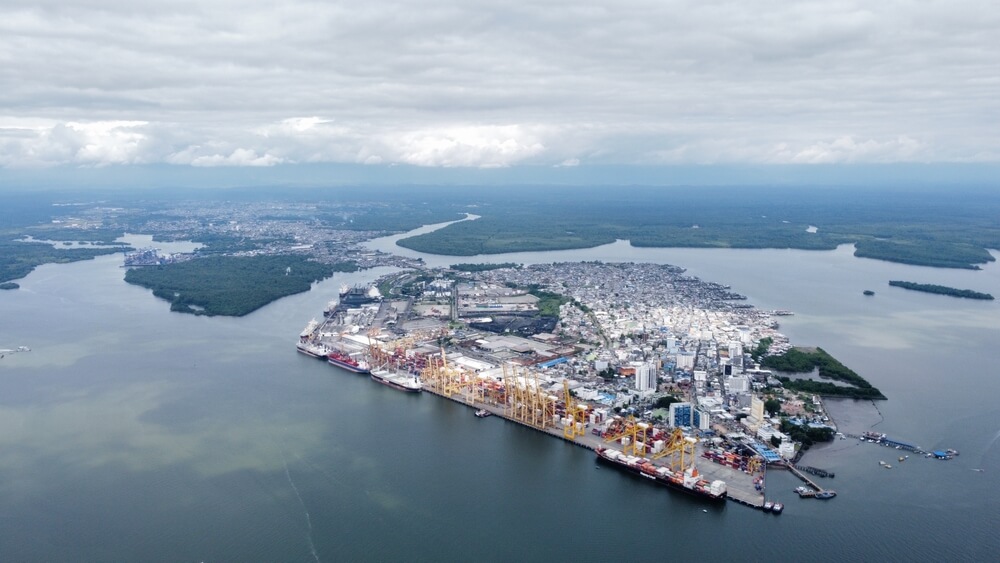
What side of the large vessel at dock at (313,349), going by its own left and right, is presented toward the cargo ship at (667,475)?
back

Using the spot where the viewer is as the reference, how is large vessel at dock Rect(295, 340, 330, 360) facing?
facing away from the viewer and to the left of the viewer

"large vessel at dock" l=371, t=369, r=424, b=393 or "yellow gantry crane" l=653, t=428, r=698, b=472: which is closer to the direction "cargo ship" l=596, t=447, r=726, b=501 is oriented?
the large vessel at dock

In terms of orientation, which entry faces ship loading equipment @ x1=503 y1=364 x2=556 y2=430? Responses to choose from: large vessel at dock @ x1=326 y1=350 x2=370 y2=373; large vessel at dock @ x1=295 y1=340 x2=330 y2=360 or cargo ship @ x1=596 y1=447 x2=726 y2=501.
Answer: the cargo ship

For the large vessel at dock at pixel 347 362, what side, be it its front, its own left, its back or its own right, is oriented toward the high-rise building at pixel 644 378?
back

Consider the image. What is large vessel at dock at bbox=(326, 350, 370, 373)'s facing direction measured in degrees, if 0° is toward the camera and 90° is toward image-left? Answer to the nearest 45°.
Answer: approximately 135°

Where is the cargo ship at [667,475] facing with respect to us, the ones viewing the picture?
facing away from the viewer and to the left of the viewer

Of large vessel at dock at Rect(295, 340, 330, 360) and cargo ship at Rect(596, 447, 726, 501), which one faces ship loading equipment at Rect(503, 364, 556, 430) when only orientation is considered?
the cargo ship

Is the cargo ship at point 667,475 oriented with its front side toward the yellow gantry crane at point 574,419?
yes

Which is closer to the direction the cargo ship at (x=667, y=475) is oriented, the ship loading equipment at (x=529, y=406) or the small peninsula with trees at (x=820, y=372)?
the ship loading equipment

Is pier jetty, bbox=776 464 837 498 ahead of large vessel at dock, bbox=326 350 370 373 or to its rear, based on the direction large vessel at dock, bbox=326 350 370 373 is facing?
to the rear

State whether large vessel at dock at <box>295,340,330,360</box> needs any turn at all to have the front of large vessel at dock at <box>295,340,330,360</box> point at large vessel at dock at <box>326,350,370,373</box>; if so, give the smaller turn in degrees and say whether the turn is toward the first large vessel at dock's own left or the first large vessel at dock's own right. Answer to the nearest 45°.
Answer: approximately 180°
